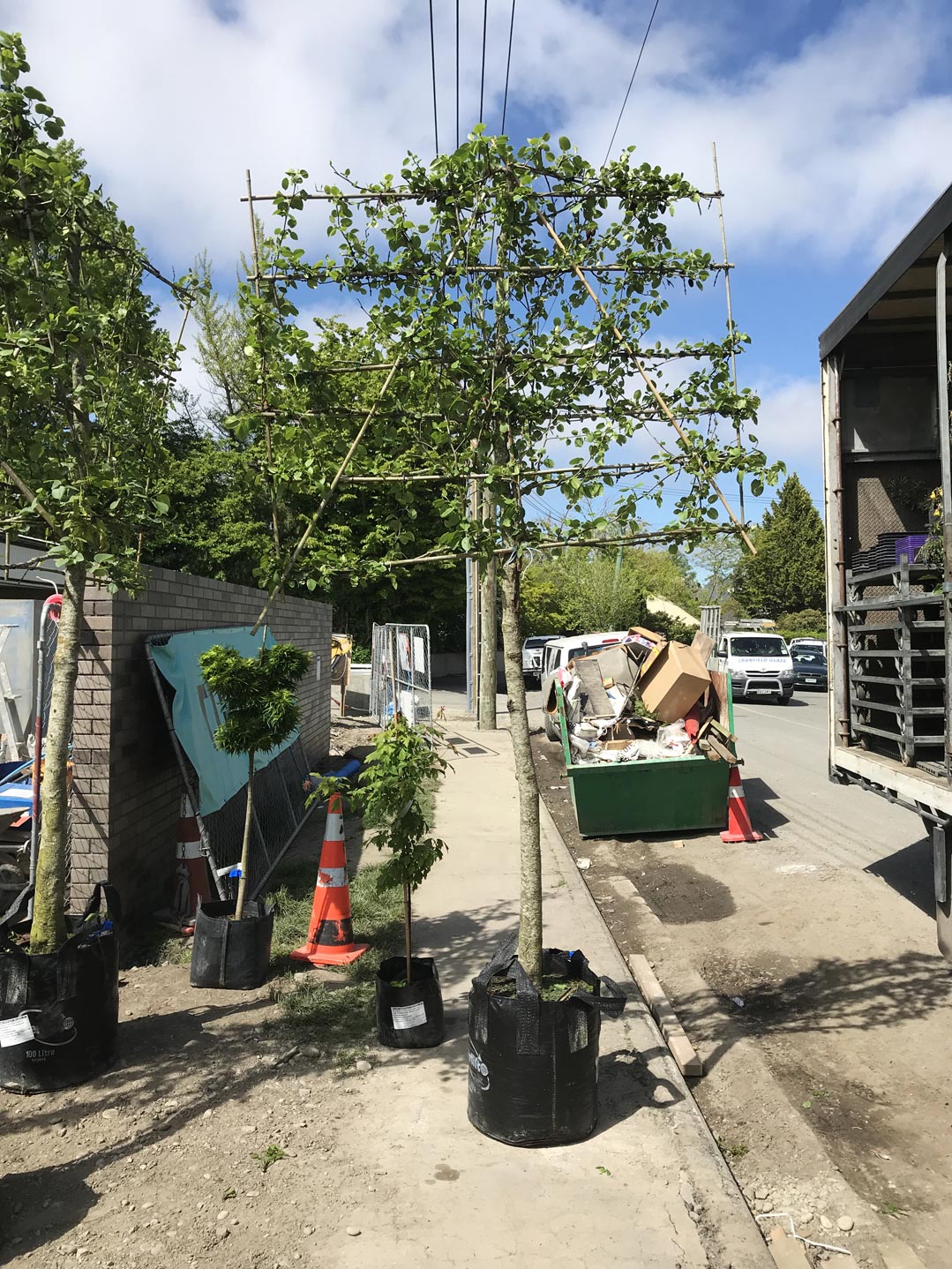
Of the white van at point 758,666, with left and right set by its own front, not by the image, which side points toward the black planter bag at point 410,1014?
front

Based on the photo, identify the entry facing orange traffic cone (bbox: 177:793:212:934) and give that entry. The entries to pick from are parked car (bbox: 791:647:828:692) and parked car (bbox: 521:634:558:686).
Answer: parked car (bbox: 791:647:828:692)

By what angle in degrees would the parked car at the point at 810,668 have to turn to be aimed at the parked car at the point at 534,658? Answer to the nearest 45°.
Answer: approximately 90° to its right

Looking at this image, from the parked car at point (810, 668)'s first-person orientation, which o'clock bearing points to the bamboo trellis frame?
The bamboo trellis frame is roughly at 12 o'clock from the parked car.

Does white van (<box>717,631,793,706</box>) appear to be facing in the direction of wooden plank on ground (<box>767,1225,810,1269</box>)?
yes

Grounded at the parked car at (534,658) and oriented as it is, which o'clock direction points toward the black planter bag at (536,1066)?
The black planter bag is roughly at 6 o'clock from the parked car.

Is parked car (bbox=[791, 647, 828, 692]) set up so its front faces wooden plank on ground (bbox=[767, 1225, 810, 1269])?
yes

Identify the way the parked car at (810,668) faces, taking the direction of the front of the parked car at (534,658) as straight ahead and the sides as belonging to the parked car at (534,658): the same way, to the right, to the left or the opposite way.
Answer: the opposite way

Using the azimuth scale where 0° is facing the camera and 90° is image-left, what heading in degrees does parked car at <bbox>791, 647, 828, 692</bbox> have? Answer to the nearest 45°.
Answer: approximately 0°

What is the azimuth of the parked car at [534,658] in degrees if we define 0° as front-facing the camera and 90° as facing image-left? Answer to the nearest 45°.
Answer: approximately 180°

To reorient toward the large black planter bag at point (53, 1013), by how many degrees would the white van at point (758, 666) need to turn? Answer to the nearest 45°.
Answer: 0° — it already faces it

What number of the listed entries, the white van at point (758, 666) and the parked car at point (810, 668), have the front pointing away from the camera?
0

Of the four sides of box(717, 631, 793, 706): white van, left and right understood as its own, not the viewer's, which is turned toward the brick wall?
front
